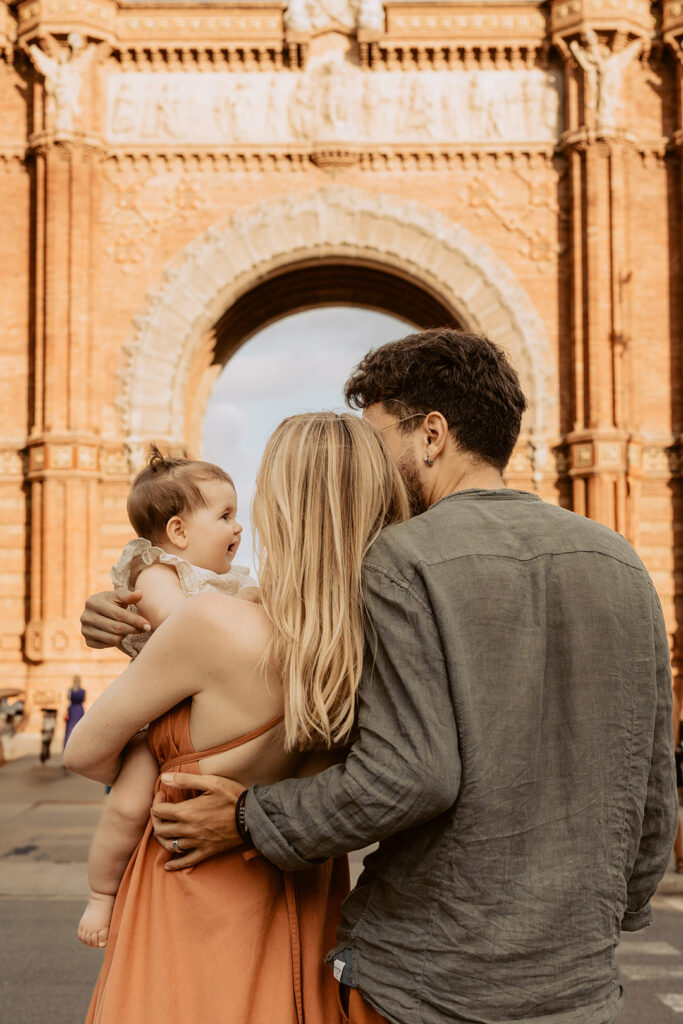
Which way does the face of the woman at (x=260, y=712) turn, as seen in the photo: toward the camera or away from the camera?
away from the camera

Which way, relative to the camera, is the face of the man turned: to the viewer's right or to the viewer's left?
to the viewer's left

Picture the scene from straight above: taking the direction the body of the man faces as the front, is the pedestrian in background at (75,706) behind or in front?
in front

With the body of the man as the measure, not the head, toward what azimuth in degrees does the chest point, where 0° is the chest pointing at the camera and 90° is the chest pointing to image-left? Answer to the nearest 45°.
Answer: approximately 135°

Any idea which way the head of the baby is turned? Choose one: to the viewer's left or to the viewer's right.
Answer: to the viewer's right

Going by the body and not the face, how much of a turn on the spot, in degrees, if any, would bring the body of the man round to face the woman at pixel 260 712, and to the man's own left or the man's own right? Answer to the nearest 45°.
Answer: approximately 45° to the man's own left
